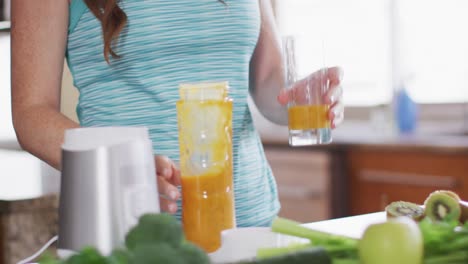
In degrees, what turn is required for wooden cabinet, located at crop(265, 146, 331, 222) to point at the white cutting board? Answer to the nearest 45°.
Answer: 0° — it already faces it

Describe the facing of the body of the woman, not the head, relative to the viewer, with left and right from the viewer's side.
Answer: facing the viewer and to the right of the viewer

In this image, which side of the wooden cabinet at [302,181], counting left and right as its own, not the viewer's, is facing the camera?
front

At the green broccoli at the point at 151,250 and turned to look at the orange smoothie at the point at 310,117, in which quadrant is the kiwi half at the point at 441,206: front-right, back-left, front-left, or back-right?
front-right

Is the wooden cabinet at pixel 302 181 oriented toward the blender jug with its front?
yes

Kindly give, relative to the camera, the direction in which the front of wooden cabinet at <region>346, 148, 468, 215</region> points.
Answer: facing the viewer

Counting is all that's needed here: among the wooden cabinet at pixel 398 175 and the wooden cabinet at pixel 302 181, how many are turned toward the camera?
2

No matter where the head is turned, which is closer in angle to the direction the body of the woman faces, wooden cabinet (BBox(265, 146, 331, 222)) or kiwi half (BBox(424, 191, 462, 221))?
the kiwi half

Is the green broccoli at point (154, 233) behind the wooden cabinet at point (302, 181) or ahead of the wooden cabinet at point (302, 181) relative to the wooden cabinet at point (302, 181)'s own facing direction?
ahead

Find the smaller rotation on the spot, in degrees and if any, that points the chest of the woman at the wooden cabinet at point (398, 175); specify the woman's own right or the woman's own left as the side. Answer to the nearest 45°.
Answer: approximately 90° to the woman's own left

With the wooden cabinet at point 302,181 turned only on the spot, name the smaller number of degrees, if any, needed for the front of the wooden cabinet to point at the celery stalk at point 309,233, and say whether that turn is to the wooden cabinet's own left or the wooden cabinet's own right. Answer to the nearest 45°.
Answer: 0° — it already faces it

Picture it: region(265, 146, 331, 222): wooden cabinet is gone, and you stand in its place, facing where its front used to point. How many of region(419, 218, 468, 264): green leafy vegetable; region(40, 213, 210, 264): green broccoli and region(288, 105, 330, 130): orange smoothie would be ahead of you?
3

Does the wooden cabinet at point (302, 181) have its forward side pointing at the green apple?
yes

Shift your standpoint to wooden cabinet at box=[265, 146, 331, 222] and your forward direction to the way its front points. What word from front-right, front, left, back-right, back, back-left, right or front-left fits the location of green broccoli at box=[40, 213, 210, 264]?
front

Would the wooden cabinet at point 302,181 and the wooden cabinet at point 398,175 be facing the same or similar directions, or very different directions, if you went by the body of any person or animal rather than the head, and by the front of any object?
same or similar directions

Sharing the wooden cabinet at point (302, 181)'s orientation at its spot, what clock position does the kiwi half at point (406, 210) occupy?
The kiwi half is roughly at 12 o'clock from the wooden cabinet.
